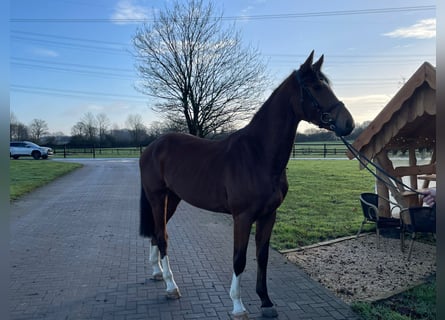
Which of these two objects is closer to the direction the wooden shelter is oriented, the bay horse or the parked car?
the bay horse

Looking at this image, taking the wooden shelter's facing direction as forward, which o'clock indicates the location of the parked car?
The parked car is roughly at 4 o'clock from the wooden shelter.

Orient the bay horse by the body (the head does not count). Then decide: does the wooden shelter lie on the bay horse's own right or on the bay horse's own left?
on the bay horse's own left

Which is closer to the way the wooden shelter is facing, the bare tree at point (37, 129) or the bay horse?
the bay horse

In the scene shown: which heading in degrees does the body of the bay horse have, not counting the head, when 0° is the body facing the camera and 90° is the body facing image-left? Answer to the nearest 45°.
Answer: approximately 315°

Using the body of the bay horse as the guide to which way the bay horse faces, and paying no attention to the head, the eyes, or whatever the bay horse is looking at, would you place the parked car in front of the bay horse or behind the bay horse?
behind

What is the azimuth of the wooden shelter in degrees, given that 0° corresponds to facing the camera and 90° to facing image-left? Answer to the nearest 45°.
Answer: approximately 0°
